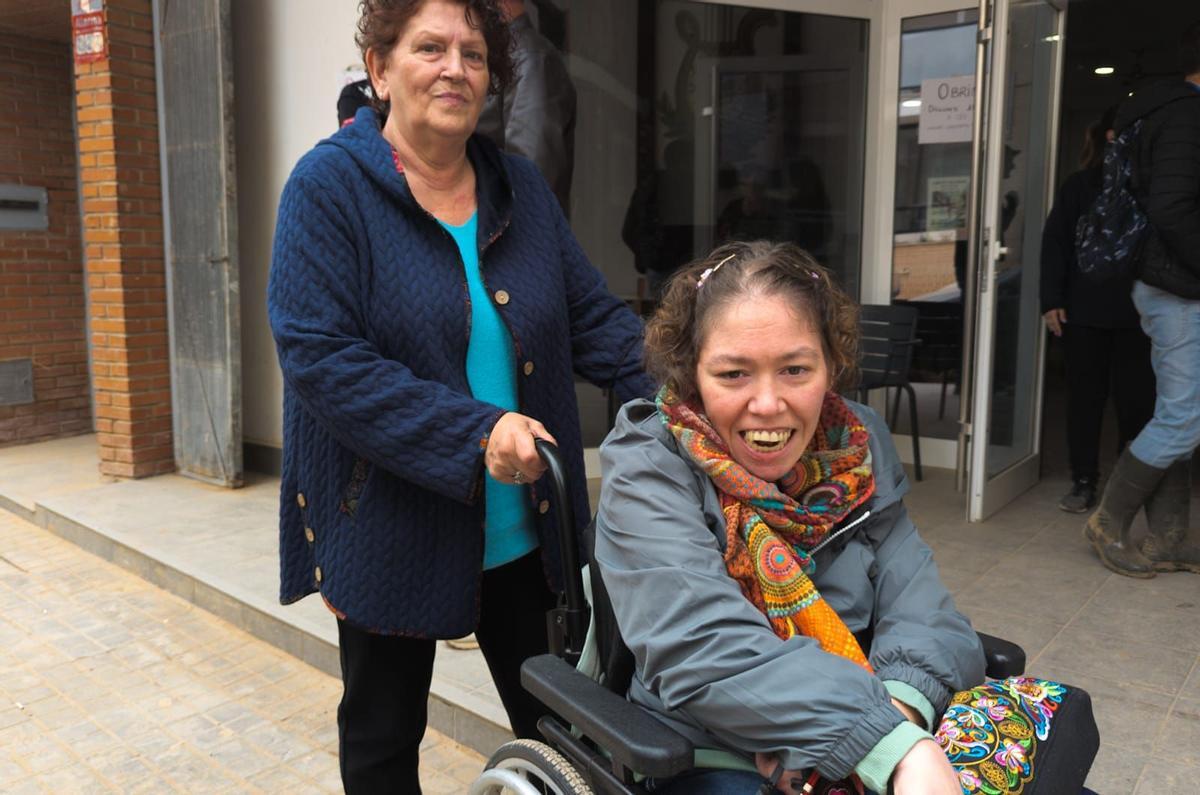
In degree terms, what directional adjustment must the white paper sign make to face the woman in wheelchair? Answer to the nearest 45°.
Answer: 0° — it already faces them

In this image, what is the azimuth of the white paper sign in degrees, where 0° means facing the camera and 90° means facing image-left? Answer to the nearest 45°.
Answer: approximately 0°

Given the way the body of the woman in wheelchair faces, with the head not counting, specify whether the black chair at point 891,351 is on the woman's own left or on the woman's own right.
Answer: on the woman's own left

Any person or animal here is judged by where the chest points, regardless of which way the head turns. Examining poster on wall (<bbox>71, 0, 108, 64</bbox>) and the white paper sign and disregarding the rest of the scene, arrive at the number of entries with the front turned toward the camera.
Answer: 2

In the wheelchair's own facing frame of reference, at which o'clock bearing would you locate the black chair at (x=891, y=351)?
The black chair is roughly at 8 o'clock from the wheelchair.
